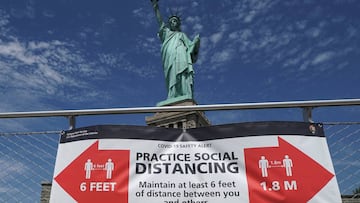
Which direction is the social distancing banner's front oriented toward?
toward the camera

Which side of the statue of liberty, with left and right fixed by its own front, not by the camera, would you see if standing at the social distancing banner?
front

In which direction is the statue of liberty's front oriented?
toward the camera

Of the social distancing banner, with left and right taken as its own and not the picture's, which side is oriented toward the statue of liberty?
back

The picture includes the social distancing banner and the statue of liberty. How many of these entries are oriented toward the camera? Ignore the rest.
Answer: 2
